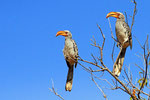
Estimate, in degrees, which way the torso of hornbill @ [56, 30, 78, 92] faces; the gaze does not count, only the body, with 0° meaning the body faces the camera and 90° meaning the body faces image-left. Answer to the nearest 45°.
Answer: approximately 45°
